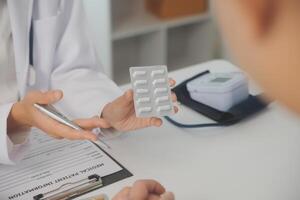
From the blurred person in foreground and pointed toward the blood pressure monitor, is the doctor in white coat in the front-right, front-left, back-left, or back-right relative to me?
front-left

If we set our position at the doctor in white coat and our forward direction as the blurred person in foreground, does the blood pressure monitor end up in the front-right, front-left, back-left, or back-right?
front-left

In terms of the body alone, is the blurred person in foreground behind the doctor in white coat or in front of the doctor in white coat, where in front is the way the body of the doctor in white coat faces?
in front

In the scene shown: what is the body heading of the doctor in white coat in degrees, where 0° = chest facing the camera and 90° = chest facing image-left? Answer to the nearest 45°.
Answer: approximately 315°
